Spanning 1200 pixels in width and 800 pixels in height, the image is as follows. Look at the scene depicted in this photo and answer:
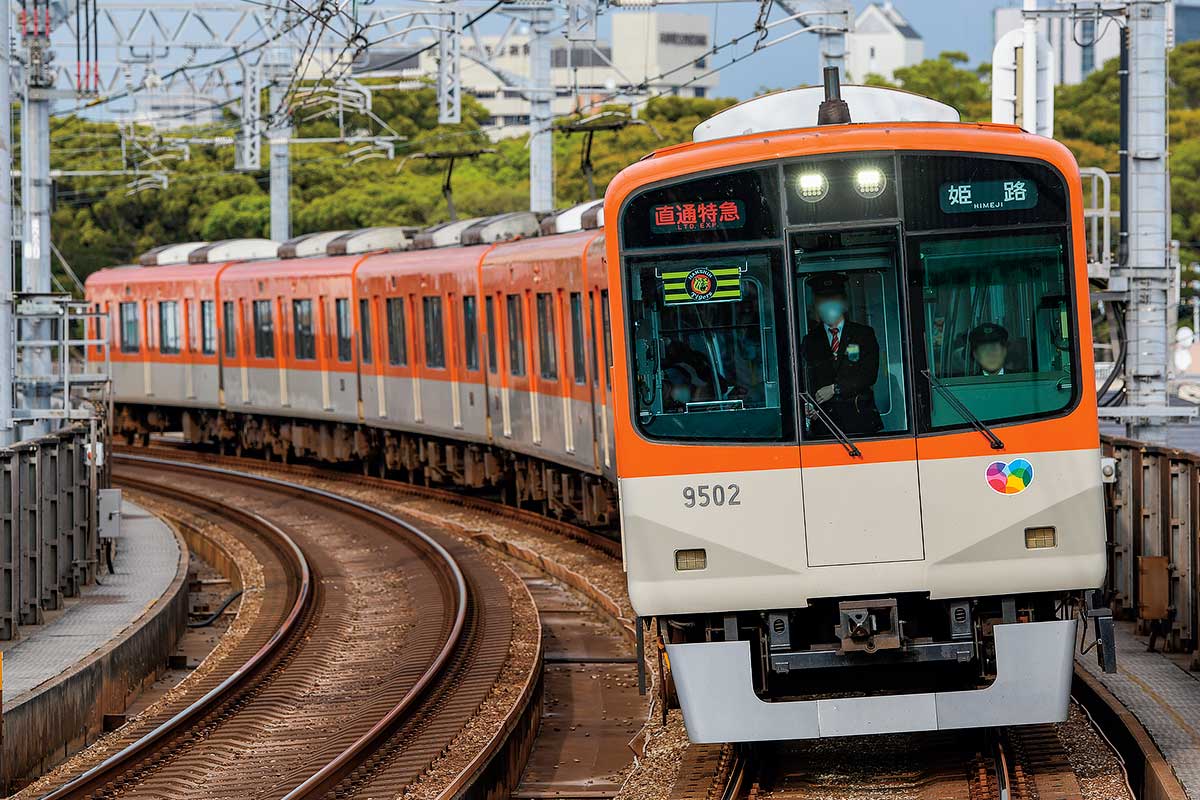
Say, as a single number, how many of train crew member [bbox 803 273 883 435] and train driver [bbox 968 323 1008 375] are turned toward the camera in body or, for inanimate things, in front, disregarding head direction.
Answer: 2

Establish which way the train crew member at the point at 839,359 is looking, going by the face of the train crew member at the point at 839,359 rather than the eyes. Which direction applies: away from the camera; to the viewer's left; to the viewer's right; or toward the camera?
toward the camera

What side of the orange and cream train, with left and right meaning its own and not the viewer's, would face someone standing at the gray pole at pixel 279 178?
back

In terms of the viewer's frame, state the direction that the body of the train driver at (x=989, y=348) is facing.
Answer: toward the camera

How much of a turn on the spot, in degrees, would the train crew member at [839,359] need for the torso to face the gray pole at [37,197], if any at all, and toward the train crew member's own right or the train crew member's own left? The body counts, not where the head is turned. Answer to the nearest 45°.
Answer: approximately 135° to the train crew member's own right

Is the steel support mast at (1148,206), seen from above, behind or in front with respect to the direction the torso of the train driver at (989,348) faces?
behind

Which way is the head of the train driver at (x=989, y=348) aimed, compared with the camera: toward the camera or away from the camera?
toward the camera

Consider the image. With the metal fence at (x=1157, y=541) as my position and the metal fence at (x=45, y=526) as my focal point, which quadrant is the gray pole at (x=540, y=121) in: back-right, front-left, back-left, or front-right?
front-right

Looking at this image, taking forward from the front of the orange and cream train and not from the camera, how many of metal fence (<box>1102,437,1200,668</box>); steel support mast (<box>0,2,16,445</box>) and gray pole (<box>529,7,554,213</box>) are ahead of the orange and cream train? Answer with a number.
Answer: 0

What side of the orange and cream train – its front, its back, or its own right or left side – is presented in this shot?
front

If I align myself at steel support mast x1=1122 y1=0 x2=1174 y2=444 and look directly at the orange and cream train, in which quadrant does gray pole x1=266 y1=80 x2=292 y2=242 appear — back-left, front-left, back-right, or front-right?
front-right

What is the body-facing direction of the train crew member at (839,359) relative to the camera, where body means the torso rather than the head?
toward the camera
